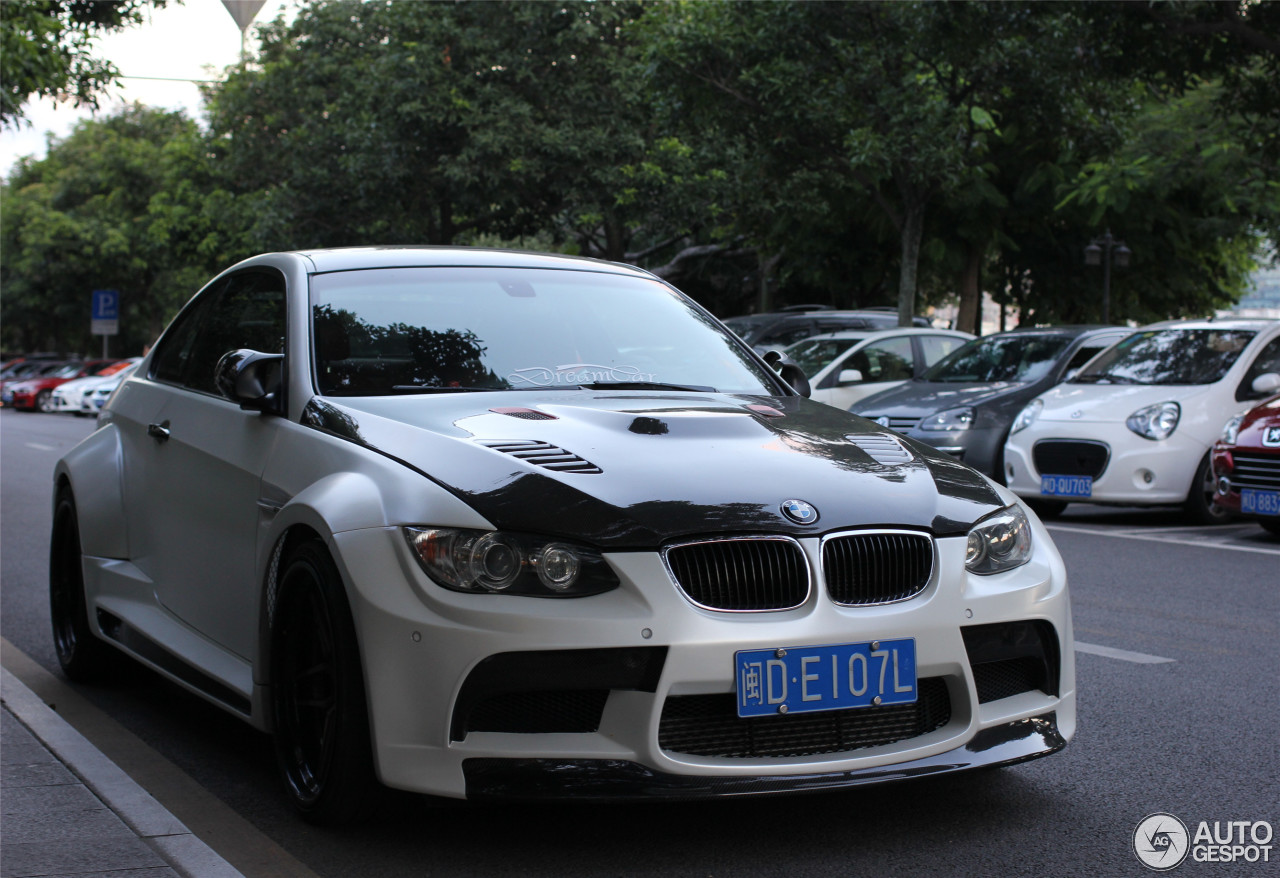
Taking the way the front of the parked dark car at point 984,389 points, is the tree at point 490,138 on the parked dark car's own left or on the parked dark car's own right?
on the parked dark car's own right

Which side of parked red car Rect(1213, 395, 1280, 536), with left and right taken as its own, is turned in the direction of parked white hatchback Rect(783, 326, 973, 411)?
right

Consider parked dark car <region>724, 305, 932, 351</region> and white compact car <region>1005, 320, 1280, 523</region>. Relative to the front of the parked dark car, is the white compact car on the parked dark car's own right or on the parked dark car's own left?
on the parked dark car's own left

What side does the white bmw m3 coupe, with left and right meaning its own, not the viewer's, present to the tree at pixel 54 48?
back

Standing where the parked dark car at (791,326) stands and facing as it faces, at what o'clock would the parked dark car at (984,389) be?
the parked dark car at (984,389) is roughly at 10 o'clock from the parked dark car at (791,326).

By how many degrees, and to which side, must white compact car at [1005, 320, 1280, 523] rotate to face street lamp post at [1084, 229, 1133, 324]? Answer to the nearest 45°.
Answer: approximately 135° to its right

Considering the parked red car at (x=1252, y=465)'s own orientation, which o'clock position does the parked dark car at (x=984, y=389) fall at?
The parked dark car is roughly at 3 o'clock from the parked red car.

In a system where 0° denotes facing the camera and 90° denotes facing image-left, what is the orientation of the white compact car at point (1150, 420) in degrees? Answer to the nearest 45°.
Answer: approximately 45°

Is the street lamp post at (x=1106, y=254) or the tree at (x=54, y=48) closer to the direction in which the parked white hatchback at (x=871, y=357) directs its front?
the tree
